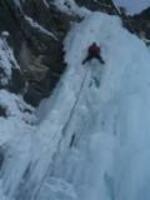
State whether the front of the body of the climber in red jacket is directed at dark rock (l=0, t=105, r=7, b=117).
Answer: no

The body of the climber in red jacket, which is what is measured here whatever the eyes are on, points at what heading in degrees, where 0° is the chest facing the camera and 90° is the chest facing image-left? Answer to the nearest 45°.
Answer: approximately 180°
